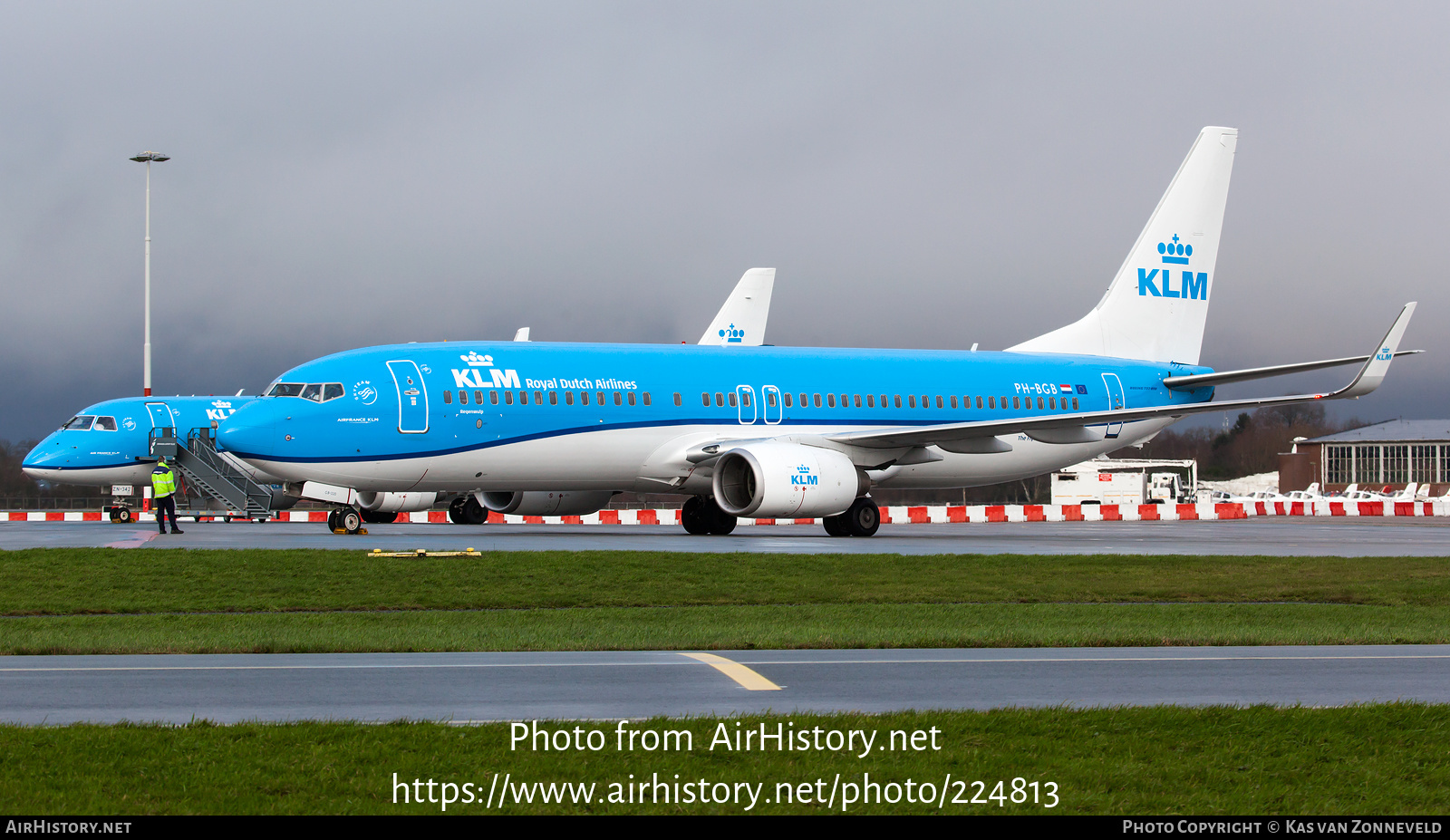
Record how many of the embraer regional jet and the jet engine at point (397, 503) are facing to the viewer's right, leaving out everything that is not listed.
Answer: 0

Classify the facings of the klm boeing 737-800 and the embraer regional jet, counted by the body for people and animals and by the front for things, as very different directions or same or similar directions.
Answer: same or similar directions

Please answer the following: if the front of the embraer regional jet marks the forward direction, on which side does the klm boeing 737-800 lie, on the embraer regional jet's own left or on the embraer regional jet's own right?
on the embraer regional jet's own left

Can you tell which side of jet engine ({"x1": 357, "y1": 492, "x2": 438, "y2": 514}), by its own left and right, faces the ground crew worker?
front

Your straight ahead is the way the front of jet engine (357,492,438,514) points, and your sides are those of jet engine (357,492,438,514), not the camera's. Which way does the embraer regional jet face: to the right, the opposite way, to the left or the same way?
the same way

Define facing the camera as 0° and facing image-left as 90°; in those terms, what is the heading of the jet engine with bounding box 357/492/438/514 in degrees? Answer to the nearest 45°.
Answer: approximately 45°

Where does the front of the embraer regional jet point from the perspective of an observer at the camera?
facing the viewer and to the left of the viewer

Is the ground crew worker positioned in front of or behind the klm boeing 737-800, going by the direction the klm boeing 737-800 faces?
in front

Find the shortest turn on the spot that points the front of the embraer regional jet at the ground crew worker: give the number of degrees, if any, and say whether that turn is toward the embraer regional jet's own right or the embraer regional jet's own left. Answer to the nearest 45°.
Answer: approximately 45° to the embraer regional jet's own left
